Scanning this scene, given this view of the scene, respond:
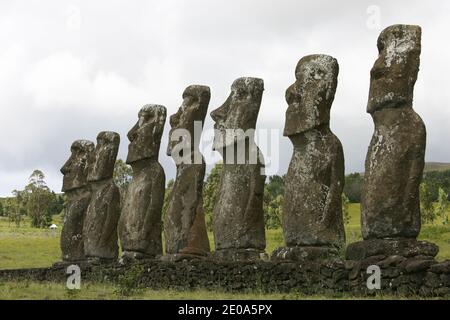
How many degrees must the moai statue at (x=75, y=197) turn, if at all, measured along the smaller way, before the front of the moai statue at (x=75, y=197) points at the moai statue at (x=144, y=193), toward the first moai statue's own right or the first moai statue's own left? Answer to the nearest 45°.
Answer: approximately 135° to the first moai statue's own left

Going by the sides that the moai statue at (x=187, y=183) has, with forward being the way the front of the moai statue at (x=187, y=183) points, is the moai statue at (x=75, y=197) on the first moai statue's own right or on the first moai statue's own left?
on the first moai statue's own right

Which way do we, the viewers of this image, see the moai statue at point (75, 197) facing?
facing to the left of the viewer

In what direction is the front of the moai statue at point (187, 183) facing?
to the viewer's left

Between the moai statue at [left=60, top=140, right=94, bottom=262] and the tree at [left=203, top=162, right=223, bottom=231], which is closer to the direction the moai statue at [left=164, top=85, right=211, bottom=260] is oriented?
the moai statue

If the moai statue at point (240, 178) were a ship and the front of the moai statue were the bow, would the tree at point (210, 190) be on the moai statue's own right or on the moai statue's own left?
on the moai statue's own right

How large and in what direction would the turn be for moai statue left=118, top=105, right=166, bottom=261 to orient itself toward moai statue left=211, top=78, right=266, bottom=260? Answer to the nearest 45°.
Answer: approximately 135° to its left

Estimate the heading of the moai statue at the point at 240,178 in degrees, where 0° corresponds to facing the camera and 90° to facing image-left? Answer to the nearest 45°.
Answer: approximately 90°

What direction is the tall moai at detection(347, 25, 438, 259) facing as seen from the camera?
to the viewer's left

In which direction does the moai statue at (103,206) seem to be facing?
to the viewer's left

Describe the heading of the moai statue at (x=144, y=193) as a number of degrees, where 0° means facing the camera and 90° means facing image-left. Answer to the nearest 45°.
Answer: approximately 90°

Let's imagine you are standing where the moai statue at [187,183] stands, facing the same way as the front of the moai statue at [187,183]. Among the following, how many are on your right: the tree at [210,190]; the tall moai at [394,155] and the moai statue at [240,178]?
1

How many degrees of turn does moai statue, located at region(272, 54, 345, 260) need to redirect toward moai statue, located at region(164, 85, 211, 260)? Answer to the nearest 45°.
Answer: approximately 45° to its right

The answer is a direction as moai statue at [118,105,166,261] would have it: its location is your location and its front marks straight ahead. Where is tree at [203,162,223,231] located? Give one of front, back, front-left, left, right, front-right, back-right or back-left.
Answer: right
